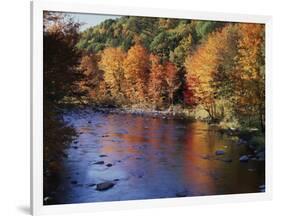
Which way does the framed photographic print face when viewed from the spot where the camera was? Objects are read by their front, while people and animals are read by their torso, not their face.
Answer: facing the viewer and to the right of the viewer
